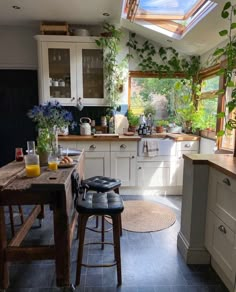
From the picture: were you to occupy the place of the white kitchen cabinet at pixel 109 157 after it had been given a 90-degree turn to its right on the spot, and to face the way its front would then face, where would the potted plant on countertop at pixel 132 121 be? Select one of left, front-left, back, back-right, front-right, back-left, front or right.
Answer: back-right

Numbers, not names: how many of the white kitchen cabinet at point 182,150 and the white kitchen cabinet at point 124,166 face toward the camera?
2

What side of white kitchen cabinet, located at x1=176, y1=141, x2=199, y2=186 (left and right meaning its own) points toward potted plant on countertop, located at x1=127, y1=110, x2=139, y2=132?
right

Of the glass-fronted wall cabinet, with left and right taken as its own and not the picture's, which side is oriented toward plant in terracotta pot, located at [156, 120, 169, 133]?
left

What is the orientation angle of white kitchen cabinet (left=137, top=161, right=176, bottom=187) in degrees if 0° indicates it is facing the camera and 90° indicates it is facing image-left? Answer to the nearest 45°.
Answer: approximately 0°
